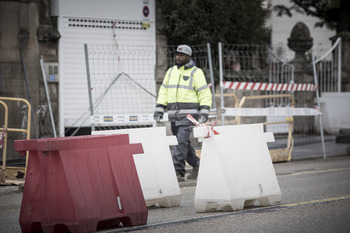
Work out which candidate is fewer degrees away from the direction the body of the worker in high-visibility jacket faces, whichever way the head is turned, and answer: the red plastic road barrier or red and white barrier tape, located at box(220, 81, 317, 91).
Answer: the red plastic road barrier

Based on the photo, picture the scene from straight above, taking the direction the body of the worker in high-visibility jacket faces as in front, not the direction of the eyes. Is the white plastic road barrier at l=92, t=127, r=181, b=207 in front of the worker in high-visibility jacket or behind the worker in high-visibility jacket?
in front

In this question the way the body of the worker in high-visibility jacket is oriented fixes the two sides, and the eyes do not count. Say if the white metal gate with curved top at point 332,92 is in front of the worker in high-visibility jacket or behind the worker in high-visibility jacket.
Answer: behind

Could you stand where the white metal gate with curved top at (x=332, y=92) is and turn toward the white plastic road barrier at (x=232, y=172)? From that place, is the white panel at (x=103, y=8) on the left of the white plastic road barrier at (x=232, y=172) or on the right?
right

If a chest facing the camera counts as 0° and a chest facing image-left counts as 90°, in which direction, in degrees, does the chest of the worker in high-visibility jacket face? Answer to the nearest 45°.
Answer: approximately 45°

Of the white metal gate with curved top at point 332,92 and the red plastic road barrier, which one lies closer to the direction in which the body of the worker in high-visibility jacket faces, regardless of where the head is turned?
the red plastic road barrier

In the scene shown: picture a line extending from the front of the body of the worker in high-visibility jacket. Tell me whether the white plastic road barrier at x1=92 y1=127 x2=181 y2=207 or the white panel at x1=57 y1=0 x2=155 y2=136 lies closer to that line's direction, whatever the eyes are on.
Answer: the white plastic road barrier
